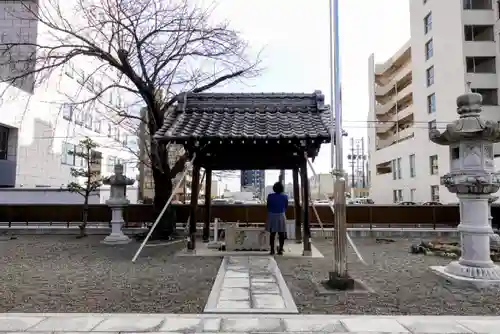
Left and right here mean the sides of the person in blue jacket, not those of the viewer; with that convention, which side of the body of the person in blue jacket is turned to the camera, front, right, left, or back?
back

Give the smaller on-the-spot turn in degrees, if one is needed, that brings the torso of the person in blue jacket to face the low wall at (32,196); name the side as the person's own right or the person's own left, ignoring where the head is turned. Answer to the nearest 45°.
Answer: approximately 45° to the person's own left

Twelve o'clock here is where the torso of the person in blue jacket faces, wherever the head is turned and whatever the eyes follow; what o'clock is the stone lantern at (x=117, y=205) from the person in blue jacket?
The stone lantern is roughly at 10 o'clock from the person in blue jacket.

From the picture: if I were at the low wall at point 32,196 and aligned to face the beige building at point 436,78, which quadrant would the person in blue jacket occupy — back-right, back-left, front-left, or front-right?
front-right

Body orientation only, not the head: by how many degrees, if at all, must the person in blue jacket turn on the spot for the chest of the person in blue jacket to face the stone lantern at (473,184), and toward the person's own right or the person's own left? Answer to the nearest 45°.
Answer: approximately 135° to the person's own right

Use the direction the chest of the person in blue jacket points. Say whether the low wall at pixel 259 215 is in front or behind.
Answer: in front

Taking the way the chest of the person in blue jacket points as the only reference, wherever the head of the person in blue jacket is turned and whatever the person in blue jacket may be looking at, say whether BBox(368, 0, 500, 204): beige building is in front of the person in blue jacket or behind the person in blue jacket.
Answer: in front

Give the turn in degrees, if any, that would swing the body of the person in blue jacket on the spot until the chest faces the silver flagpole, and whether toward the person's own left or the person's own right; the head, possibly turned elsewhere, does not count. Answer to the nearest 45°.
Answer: approximately 180°
